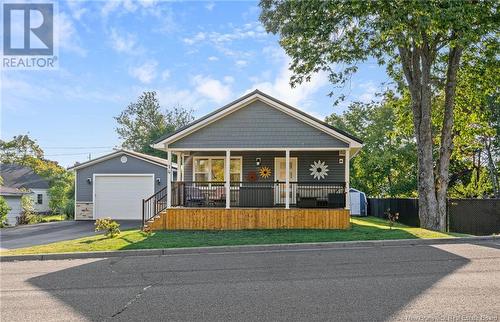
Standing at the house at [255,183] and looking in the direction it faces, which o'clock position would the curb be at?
The curb is roughly at 12 o'clock from the house.

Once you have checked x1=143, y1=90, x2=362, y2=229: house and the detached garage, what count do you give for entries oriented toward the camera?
2

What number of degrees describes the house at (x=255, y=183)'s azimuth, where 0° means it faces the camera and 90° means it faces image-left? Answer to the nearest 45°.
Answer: approximately 0°

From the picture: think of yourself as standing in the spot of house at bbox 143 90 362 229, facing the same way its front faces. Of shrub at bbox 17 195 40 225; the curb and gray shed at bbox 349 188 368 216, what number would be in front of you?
1

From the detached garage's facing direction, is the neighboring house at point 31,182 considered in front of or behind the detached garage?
behind

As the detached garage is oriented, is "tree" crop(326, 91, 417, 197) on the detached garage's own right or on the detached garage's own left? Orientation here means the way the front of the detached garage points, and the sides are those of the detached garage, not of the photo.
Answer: on the detached garage's own left

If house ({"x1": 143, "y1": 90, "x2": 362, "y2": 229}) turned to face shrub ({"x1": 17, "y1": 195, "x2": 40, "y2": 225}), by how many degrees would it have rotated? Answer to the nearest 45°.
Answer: approximately 135° to its right
